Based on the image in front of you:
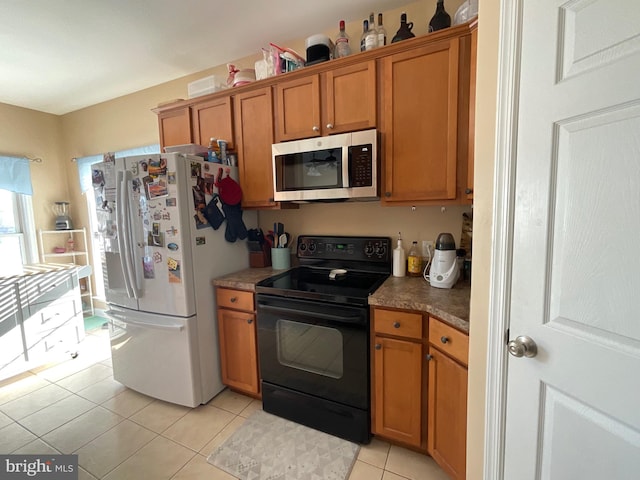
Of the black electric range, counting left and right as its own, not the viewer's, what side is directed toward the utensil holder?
right

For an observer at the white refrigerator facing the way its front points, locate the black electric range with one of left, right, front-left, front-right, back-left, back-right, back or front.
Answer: left

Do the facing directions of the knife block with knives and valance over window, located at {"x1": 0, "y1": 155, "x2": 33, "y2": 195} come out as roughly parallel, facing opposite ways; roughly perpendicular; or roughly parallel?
roughly perpendicular

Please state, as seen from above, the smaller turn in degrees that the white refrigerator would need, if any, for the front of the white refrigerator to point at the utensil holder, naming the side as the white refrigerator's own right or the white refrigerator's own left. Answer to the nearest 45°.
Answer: approximately 135° to the white refrigerator's own left

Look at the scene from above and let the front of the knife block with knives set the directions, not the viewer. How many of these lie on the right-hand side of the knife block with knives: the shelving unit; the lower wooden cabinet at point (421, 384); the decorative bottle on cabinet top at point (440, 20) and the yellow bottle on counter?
1

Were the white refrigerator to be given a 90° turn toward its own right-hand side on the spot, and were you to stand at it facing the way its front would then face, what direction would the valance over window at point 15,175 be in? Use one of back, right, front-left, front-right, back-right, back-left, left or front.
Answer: front

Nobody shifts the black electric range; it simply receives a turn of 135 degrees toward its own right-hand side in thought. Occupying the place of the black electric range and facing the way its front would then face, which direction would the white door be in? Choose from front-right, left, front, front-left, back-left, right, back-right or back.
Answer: back-right

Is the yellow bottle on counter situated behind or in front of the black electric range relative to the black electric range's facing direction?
behind

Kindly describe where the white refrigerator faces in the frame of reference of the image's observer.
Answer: facing the viewer and to the left of the viewer

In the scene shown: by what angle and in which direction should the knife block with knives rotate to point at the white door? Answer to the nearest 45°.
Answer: approximately 90° to its left

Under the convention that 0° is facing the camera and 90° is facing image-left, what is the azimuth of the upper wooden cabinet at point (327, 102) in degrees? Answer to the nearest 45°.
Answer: approximately 45°

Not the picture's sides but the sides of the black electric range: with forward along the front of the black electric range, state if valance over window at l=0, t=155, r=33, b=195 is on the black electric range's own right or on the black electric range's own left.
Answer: on the black electric range's own right

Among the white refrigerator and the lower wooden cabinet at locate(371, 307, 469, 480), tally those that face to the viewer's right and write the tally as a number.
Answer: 0
